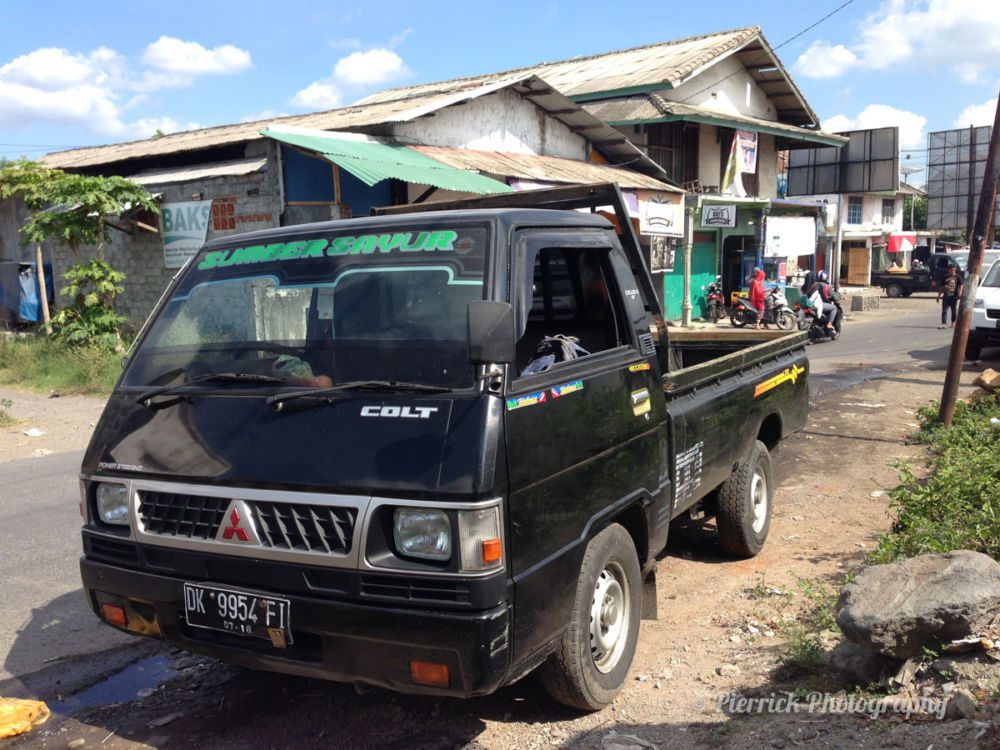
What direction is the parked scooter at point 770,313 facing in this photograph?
to the viewer's right

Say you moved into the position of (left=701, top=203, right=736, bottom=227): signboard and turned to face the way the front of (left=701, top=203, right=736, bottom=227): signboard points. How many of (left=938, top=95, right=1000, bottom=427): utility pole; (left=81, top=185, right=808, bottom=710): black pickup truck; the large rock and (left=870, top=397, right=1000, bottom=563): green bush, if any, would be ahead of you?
4

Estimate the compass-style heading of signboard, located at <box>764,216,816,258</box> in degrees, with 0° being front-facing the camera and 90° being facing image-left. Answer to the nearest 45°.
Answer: approximately 0°

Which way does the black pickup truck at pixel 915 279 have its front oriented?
to the viewer's right

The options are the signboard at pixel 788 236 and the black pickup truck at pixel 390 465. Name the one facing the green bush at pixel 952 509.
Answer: the signboard

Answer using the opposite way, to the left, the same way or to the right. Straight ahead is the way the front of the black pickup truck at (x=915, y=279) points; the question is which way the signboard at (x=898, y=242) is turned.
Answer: to the right

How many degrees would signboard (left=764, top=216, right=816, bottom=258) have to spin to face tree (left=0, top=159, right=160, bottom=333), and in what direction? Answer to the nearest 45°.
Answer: approximately 45° to its right

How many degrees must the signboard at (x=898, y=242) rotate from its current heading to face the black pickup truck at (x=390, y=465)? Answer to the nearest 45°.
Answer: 0° — it already faces it

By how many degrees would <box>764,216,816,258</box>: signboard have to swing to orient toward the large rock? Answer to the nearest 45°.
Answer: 0° — it already faces it

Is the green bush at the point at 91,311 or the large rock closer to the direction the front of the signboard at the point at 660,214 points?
the large rock

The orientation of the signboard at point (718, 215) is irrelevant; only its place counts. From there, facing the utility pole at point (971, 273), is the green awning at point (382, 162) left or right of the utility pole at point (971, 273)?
right

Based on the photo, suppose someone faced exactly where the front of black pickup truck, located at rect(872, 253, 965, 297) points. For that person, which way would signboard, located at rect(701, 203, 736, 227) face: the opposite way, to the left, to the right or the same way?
to the right

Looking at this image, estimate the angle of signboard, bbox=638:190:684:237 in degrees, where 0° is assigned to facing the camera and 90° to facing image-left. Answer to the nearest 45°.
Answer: approximately 0°

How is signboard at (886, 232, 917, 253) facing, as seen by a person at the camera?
facing the viewer
